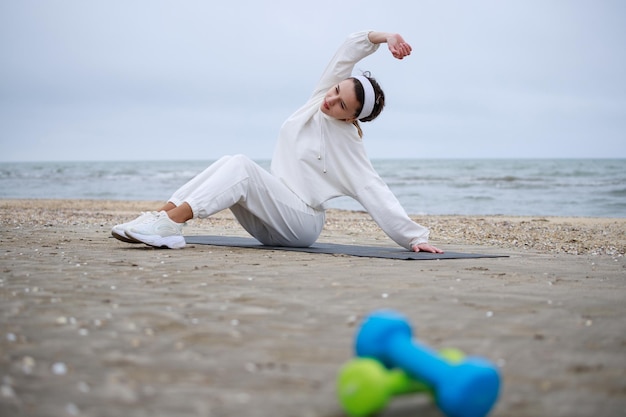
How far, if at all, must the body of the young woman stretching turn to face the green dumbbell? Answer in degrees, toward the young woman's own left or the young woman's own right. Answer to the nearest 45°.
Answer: approximately 45° to the young woman's own left

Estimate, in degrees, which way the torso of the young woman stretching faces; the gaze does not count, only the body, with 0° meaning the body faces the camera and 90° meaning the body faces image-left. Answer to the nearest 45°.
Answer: approximately 45°

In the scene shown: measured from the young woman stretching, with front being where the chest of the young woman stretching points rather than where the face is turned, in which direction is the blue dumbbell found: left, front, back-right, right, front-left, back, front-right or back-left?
front-left
